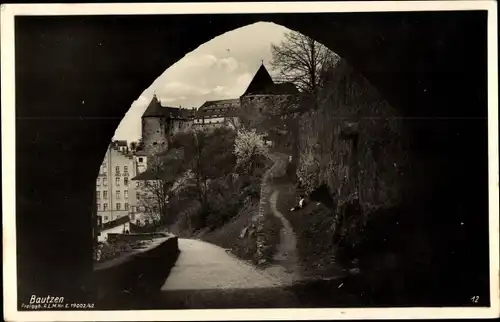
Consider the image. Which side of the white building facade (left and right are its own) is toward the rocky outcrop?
front

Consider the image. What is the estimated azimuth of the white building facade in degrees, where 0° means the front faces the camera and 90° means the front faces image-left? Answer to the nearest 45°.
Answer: approximately 0°

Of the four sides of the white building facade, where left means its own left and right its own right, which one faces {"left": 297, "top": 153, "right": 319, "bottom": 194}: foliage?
front
